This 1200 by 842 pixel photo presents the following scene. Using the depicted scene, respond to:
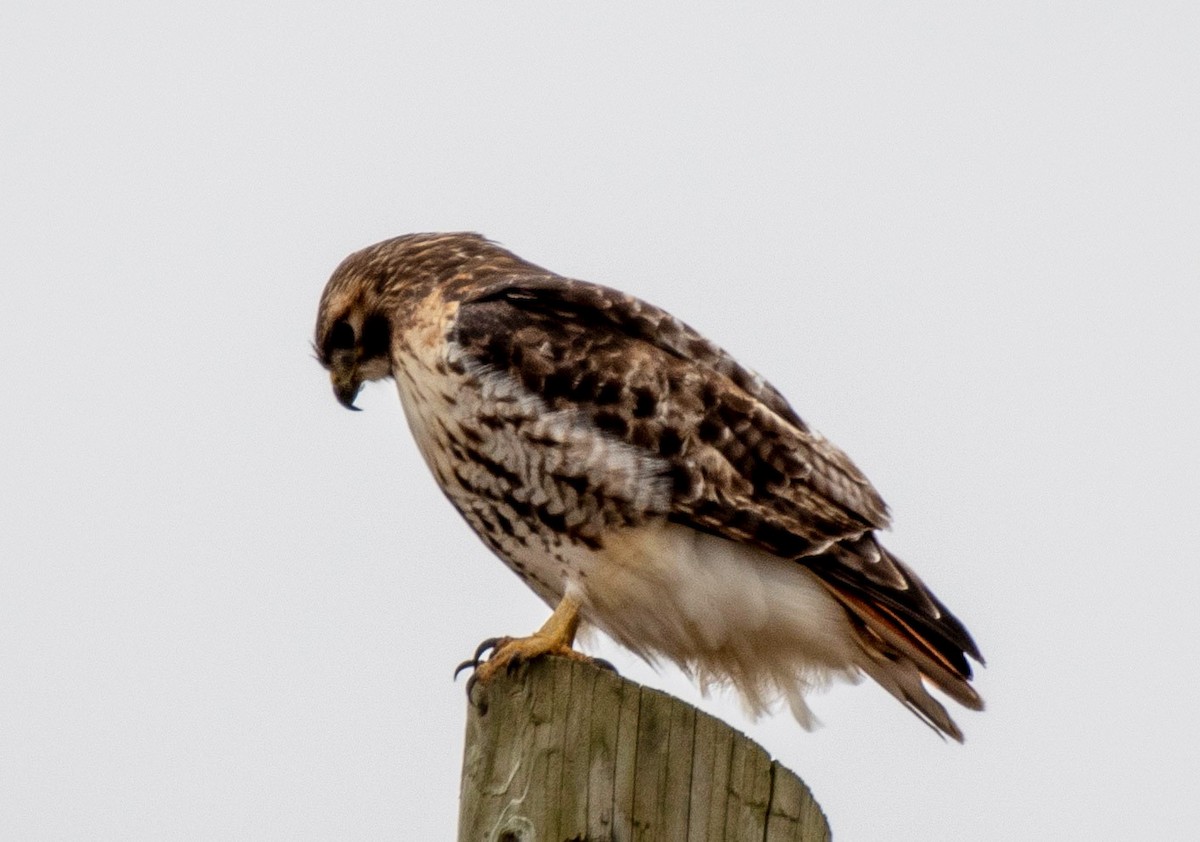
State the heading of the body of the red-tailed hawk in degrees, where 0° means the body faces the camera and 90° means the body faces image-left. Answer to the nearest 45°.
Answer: approximately 90°
